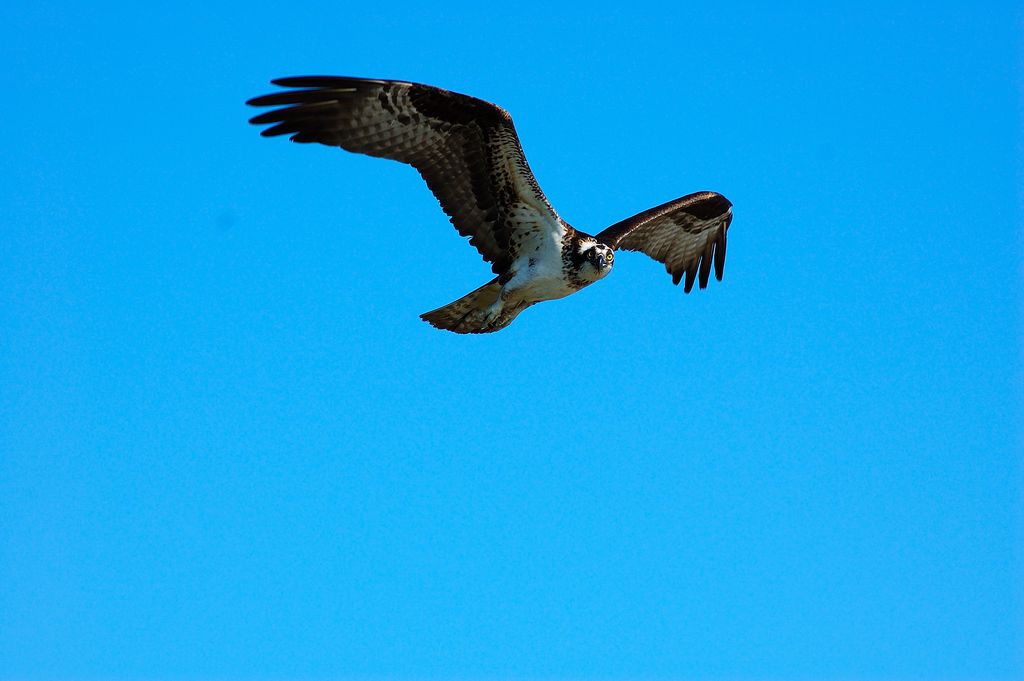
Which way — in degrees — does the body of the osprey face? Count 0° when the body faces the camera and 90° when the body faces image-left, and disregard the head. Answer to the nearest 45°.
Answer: approximately 315°
